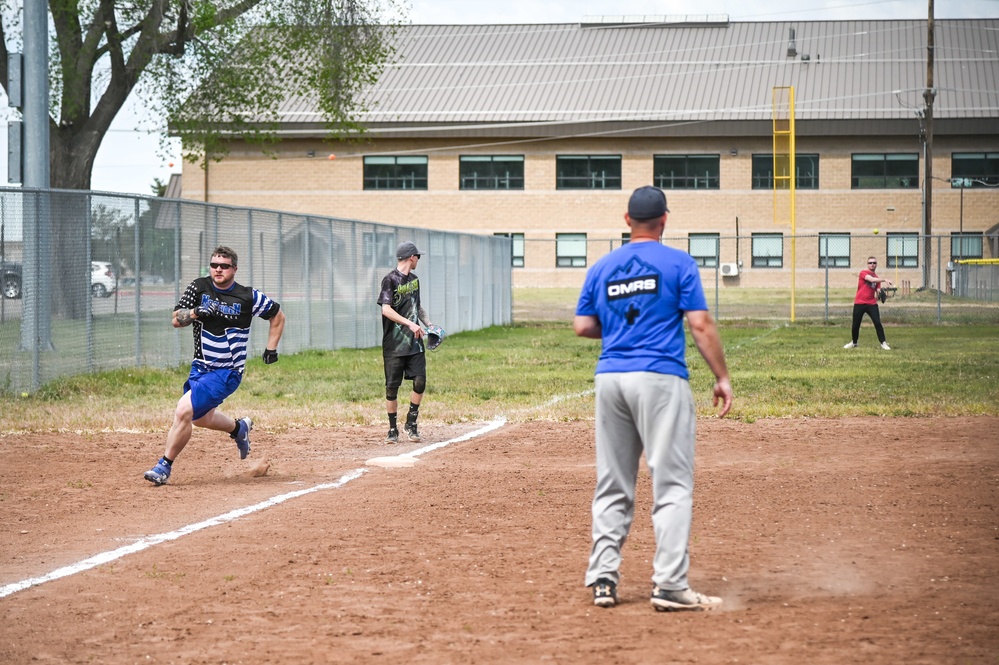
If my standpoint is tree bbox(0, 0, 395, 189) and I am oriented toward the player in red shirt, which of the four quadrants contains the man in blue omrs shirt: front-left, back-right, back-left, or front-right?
front-right

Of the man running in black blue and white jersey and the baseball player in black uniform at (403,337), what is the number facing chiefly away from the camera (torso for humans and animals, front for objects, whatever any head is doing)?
0

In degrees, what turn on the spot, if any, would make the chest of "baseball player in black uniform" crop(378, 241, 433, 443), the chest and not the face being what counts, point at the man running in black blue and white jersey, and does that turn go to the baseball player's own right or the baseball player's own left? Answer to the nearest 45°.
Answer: approximately 90° to the baseball player's own right

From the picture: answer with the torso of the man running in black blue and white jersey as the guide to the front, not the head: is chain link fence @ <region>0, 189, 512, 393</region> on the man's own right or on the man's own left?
on the man's own right

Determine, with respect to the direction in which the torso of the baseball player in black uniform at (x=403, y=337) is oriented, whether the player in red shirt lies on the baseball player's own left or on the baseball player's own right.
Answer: on the baseball player's own left

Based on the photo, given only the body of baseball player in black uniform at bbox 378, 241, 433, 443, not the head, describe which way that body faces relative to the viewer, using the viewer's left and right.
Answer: facing the viewer and to the right of the viewer

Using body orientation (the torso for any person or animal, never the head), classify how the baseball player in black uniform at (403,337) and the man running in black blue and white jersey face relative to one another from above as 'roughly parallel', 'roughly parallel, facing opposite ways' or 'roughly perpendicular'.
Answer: roughly perpendicular

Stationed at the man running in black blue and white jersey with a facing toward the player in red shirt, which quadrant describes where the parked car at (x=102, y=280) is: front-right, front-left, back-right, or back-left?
front-left

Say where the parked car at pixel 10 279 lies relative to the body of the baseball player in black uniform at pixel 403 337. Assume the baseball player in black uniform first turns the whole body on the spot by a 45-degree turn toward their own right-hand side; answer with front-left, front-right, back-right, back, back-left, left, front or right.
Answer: back-right
